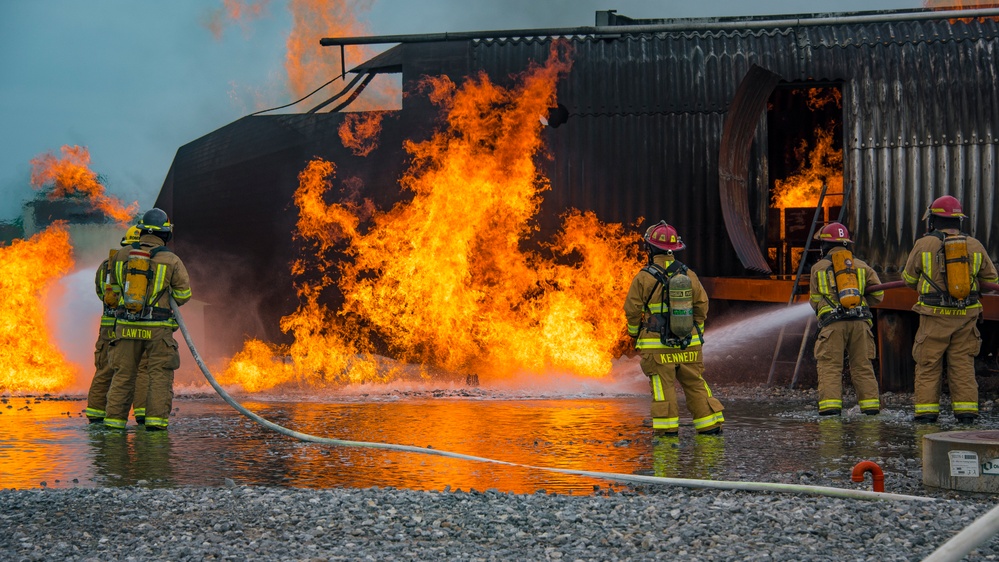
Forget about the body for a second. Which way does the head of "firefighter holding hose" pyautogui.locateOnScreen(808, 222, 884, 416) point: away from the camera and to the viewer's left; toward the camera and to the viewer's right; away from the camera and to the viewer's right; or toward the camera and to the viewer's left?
away from the camera and to the viewer's left

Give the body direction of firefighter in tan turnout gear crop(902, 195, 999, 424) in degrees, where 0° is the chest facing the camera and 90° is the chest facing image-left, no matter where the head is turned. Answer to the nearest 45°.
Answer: approximately 180°

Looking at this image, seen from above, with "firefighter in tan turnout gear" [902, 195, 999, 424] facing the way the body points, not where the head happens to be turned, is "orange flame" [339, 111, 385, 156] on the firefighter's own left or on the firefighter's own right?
on the firefighter's own left

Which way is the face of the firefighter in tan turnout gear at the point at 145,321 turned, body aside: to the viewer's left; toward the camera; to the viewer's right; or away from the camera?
away from the camera

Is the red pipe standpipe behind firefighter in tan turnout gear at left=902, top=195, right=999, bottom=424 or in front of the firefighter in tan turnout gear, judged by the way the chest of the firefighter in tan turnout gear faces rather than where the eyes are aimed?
behind

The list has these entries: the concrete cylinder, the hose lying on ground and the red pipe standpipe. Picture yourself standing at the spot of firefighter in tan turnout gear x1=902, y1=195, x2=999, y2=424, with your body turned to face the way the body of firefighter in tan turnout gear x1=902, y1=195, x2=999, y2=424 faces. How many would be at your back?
3

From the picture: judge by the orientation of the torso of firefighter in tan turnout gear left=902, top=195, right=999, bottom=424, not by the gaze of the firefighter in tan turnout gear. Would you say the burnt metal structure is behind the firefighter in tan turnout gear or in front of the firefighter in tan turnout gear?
in front

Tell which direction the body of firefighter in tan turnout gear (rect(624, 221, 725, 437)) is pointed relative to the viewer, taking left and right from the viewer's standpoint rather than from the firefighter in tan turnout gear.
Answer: facing away from the viewer and to the left of the viewer

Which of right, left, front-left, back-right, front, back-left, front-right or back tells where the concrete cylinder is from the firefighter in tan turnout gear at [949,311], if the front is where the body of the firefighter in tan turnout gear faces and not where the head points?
back

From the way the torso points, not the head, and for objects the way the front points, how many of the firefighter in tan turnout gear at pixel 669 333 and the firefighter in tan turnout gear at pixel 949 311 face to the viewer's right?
0

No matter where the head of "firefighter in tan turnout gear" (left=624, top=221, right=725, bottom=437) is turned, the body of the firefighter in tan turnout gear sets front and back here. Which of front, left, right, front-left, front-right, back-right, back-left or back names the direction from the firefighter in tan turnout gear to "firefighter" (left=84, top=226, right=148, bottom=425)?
front-left

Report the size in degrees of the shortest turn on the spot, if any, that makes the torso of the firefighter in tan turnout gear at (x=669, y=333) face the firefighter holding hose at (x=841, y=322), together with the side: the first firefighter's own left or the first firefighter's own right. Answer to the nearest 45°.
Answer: approximately 90° to the first firefighter's own right

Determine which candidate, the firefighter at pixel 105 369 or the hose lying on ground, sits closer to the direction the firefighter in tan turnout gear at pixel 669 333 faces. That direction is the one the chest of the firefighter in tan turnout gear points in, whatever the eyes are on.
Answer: the firefighter

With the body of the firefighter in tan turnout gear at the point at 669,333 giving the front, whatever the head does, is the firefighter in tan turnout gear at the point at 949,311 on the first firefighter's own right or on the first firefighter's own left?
on the first firefighter's own right

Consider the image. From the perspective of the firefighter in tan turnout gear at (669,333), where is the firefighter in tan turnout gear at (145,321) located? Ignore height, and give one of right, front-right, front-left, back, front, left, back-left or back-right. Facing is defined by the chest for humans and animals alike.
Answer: front-left
